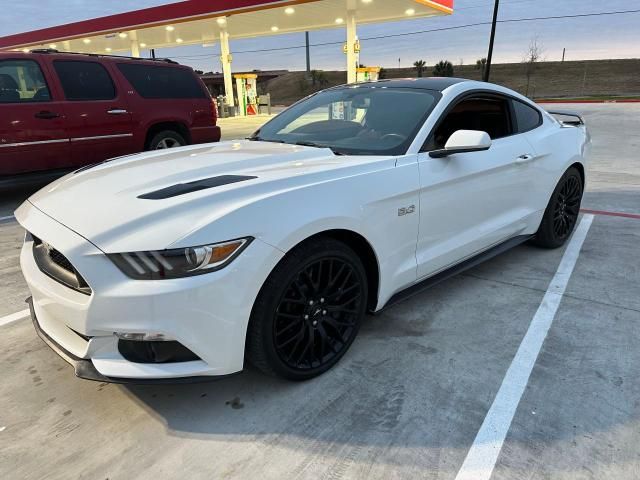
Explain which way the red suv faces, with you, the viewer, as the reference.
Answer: facing to the left of the viewer

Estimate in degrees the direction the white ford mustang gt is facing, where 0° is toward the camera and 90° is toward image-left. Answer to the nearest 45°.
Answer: approximately 45°

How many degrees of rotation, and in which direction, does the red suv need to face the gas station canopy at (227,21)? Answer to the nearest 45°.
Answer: approximately 90° to its right

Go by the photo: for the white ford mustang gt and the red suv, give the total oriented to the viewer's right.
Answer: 0

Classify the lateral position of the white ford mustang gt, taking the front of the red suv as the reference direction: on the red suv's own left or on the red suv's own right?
on the red suv's own left

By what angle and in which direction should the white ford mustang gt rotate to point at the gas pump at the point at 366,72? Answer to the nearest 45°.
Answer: approximately 135° to its right

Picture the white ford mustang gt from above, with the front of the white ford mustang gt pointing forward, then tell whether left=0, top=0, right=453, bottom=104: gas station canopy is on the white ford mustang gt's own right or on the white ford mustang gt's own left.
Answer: on the white ford mustang gt's own right

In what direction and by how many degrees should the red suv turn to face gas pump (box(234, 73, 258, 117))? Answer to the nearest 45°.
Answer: approximately 90° to its right

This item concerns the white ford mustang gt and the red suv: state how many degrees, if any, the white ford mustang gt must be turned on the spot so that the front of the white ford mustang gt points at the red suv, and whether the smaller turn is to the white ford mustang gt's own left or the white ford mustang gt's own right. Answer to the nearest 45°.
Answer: approximately 90° to the white ford mustang gt's own right

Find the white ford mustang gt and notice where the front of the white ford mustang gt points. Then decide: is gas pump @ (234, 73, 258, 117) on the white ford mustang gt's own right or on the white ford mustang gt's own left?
on the white ford mustang gt's own right
